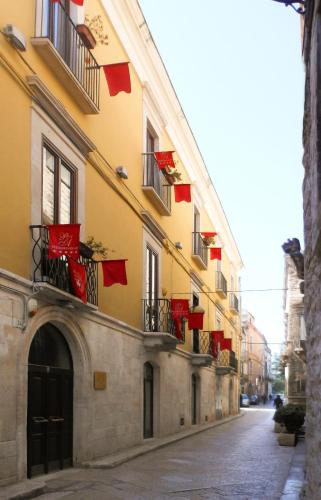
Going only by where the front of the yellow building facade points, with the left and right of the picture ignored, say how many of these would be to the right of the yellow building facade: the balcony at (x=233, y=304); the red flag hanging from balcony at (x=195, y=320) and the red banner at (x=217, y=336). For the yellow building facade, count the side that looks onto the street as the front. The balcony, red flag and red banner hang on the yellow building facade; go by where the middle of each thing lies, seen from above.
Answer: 0

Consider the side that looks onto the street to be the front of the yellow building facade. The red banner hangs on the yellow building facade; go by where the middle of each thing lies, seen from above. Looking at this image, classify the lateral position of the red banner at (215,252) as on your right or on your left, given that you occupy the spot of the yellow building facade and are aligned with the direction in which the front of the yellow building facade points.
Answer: on your left

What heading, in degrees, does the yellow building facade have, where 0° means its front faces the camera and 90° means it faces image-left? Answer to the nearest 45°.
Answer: approximately 315°

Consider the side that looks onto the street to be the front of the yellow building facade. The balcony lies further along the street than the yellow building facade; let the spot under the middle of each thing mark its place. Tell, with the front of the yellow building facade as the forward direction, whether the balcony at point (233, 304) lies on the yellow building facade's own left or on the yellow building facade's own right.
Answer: on the yellow building facade's own left

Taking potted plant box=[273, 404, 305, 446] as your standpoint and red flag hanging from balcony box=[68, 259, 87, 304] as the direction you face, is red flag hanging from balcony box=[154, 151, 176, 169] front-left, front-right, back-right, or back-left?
front-right
